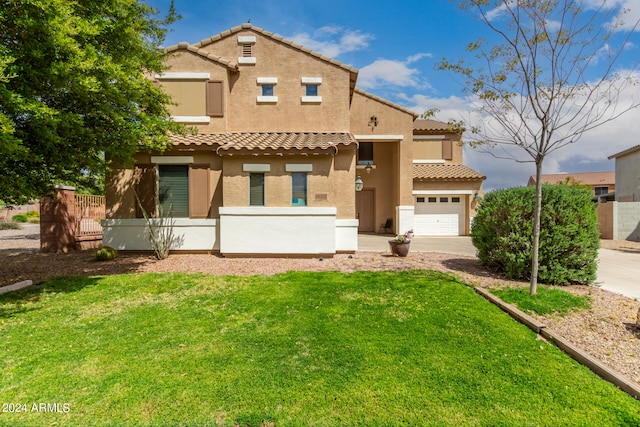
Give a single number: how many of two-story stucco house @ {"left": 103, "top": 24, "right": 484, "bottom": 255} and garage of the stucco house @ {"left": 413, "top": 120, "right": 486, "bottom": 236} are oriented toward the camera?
2

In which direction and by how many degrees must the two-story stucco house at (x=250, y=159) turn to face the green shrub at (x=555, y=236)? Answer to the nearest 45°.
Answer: approximately 45° to its left

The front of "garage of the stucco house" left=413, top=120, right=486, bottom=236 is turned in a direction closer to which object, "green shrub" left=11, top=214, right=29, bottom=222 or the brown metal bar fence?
the brown metal bar fence

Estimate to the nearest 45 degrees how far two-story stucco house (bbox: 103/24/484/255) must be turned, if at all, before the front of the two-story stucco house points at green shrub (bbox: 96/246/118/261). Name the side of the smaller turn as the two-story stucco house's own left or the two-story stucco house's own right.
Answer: approximately 90° to the two-story stucco house's own right

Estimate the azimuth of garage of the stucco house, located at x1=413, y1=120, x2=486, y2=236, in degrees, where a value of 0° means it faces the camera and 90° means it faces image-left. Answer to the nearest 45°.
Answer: approximately 0°

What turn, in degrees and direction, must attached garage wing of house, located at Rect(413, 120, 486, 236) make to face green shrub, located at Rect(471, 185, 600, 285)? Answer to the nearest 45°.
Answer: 0° — it already faces it

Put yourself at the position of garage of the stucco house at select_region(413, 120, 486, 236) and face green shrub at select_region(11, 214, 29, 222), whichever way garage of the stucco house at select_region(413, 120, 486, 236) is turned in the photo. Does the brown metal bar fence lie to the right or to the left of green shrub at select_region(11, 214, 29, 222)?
left

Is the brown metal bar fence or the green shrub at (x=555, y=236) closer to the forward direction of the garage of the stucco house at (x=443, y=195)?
the green shrub
